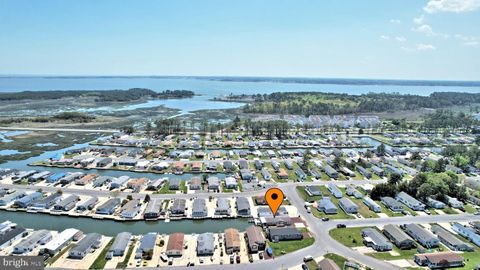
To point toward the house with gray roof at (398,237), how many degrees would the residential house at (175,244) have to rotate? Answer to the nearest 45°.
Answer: approximately 90° to its left

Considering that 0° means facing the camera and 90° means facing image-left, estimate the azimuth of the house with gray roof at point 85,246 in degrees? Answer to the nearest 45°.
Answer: approximately 45°

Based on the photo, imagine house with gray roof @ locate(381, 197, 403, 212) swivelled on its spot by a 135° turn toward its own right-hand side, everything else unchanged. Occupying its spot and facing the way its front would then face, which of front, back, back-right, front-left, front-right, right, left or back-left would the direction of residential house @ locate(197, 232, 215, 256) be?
front-left

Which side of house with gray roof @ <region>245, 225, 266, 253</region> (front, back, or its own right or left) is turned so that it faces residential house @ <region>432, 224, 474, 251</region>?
left

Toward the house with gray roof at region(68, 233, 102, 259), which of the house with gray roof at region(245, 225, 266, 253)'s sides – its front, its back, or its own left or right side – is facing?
right

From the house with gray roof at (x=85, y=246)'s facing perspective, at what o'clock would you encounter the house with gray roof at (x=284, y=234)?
the house with gray roof at (x=284, y=234) is roughly at 8 o'clock from the house with gray roof at (x=85, y=246).
